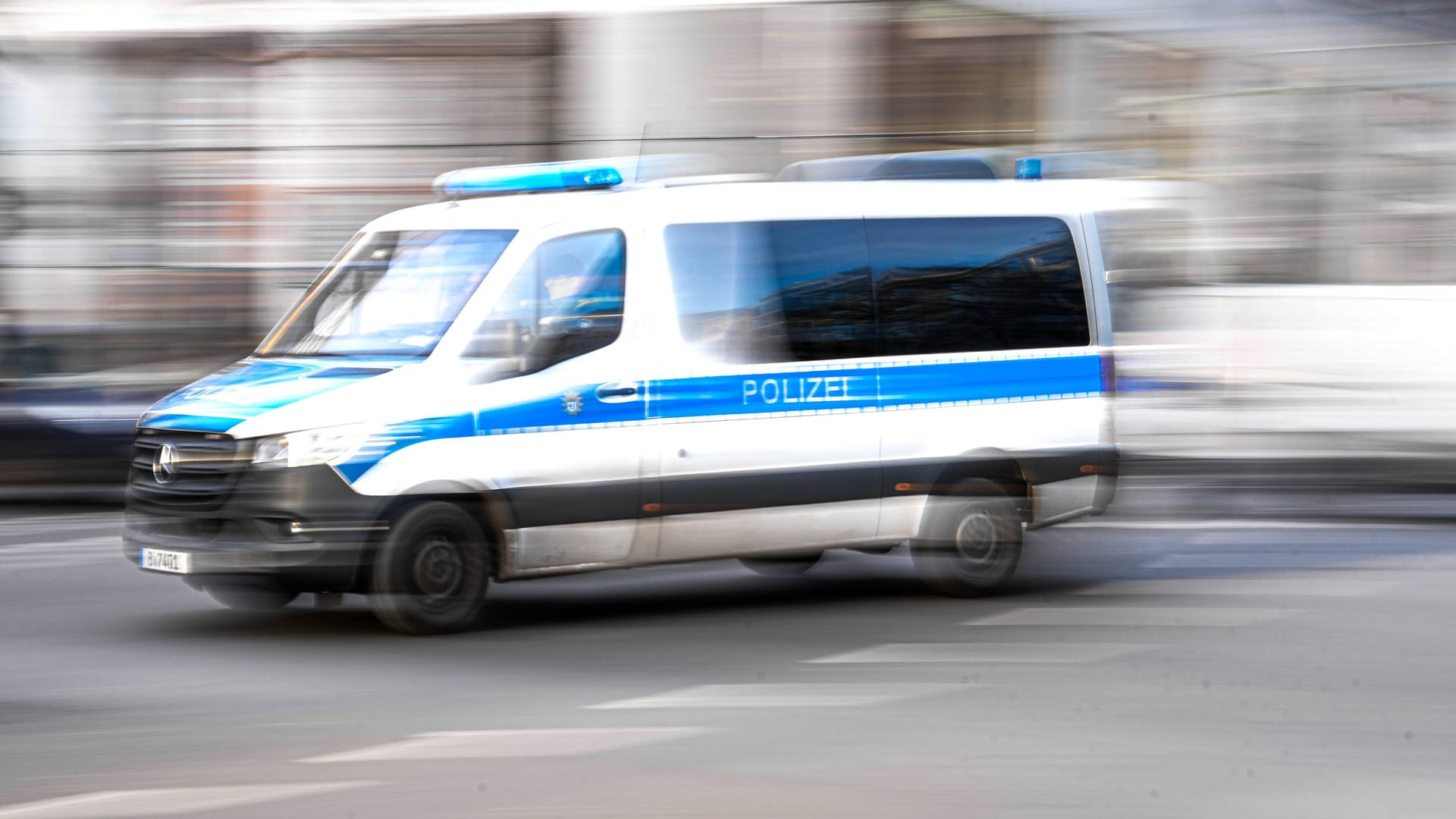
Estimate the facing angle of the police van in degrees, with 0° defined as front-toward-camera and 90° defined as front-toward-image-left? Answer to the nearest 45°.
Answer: approximately 45°

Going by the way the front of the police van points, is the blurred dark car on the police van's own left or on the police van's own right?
on the police van's own right
